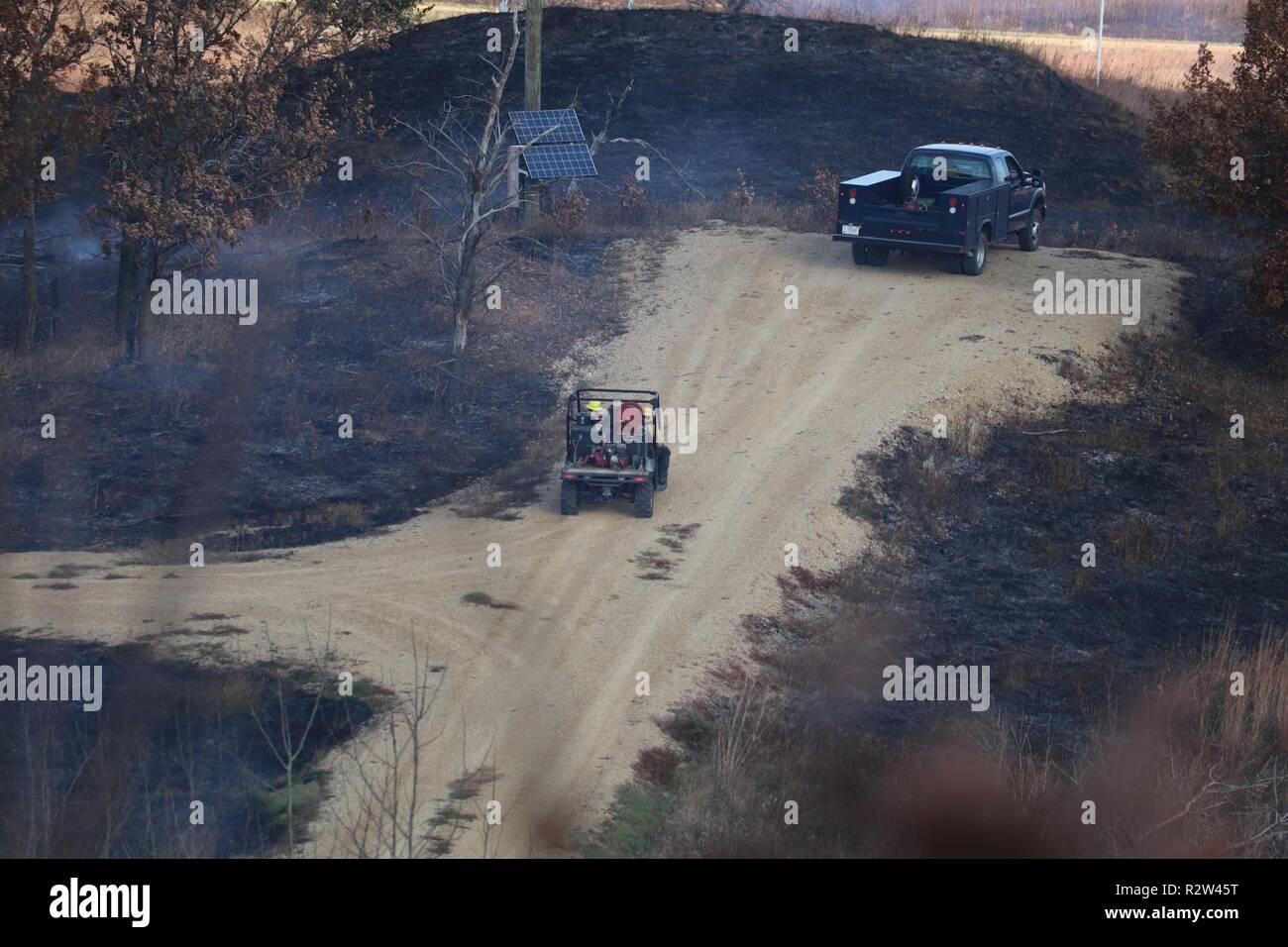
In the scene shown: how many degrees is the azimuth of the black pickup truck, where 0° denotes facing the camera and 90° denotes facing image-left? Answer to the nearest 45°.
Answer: approximately 225°

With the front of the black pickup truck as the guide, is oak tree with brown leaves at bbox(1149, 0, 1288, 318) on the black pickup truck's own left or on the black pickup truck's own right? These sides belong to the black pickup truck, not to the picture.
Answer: on the black pickup truck's own right

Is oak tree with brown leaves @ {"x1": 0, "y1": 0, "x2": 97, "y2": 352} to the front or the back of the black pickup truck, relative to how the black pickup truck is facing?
to the back

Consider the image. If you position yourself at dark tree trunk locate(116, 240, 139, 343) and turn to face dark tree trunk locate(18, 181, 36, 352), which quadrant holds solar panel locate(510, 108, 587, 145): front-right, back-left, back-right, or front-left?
back-right

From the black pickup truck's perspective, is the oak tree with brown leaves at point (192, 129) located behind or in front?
behind

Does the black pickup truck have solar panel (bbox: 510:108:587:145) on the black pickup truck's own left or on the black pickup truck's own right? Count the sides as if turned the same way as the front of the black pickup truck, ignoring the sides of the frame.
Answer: on the black pickup truck's own left

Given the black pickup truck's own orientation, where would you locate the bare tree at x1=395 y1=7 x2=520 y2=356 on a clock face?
The bare tree is roughly at 7 o'clock from the black pickup truck.
